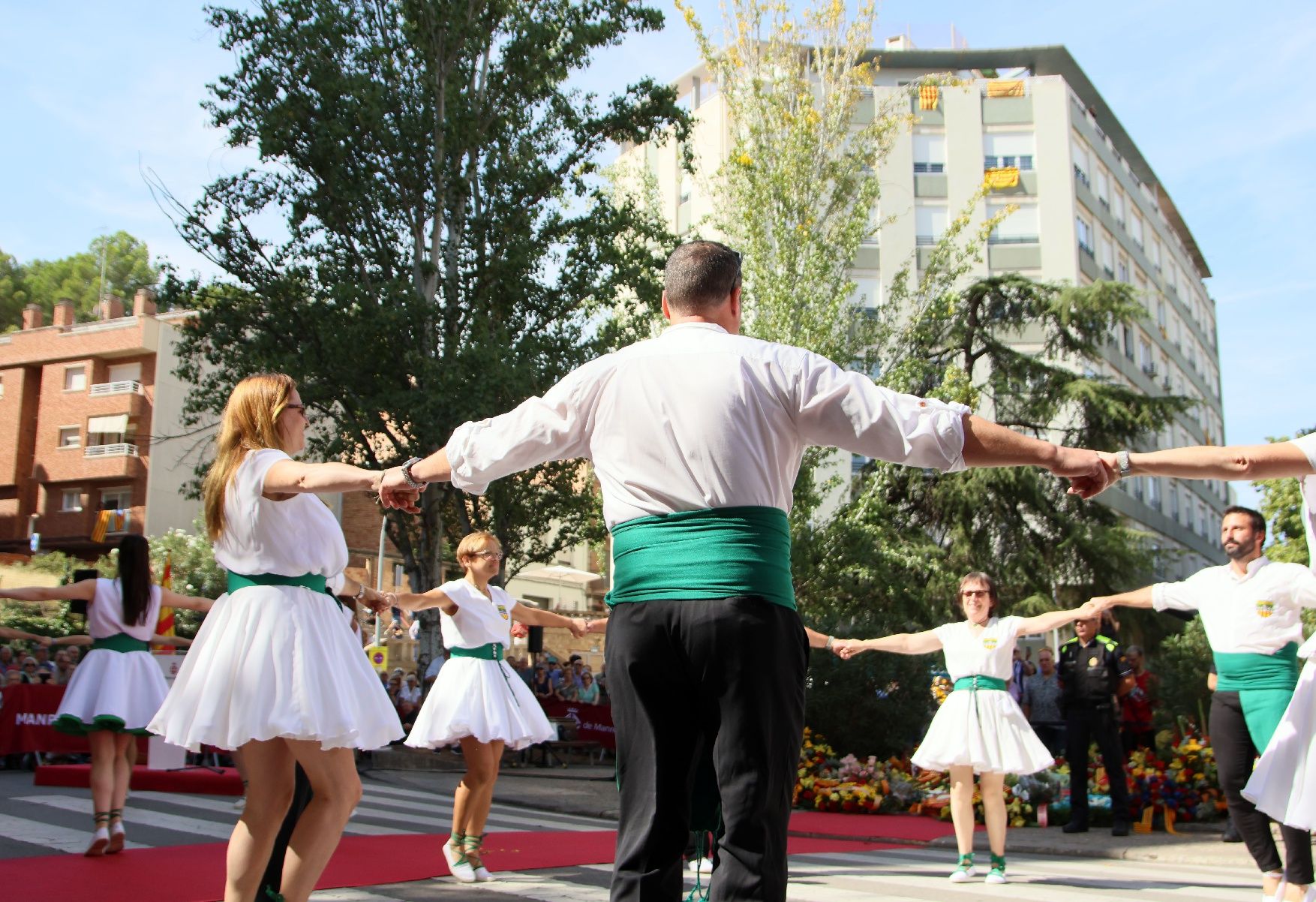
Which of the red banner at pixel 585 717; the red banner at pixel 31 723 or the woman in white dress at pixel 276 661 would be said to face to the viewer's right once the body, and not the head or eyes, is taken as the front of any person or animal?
the woman in white dress

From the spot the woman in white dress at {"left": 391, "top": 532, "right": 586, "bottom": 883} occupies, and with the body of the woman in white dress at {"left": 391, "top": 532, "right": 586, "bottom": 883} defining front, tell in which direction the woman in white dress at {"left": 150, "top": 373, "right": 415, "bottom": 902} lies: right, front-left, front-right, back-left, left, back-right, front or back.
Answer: front-right

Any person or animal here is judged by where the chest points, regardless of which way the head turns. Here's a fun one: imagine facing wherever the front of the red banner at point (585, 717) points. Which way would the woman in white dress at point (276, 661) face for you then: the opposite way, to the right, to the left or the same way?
to the left

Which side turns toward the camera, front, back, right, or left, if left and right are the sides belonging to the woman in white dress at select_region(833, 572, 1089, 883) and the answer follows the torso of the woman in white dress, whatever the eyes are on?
front

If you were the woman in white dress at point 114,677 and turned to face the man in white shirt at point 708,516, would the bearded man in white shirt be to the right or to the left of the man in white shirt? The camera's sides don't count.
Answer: left

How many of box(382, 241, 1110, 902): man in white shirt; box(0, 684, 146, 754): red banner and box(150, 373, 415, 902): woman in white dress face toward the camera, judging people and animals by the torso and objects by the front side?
1

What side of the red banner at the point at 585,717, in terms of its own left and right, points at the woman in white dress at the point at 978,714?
front

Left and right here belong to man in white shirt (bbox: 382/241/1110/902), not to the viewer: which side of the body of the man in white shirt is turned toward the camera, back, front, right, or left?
back

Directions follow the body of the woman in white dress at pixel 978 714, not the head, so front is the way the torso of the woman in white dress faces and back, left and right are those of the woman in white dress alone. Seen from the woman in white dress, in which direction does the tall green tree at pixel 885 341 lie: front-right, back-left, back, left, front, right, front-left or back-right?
back

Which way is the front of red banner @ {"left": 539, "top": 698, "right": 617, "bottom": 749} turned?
toward the camera

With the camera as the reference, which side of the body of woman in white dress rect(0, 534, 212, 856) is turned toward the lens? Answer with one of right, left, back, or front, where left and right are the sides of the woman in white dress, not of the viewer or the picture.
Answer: back

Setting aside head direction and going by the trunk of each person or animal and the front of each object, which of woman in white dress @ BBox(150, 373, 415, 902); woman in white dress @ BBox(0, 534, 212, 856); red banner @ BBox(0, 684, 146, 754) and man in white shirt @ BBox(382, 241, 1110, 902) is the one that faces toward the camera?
the red banner

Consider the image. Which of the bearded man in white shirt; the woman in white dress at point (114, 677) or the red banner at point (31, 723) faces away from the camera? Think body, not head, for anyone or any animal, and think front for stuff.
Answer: the woman in white dress

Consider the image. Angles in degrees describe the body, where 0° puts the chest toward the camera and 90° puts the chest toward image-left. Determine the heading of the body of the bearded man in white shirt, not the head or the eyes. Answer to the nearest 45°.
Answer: approximately 45°

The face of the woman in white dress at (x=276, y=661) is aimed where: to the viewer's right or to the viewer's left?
to the viewer's right

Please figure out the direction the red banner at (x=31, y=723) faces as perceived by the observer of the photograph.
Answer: facing the viewer

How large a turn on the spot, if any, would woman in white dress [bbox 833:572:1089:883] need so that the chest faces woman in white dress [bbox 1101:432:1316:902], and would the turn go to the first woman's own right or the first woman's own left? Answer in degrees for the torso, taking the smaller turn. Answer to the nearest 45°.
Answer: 0° — they already face them
